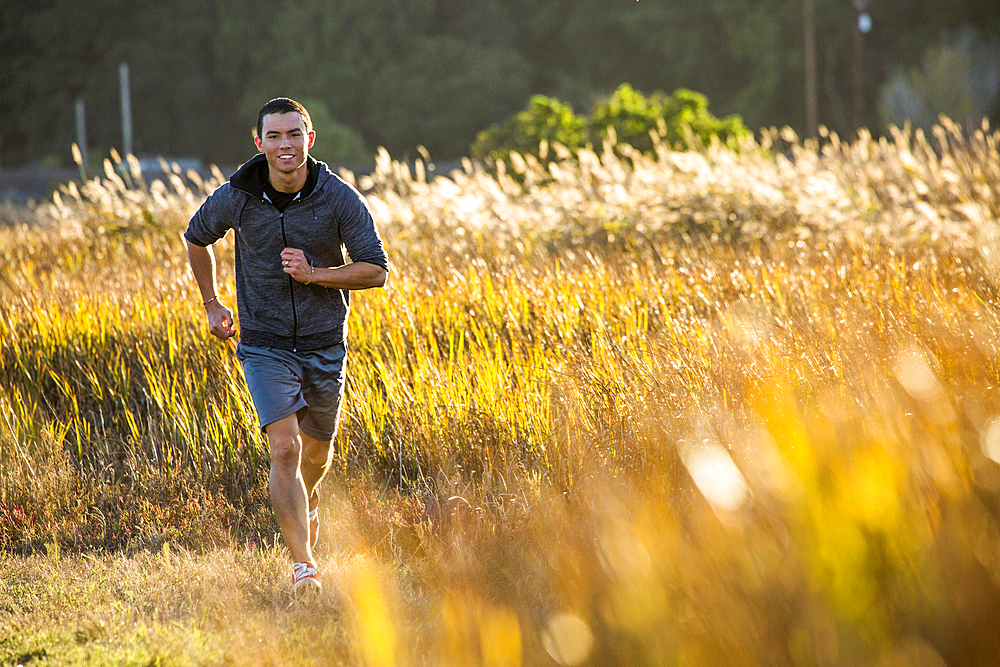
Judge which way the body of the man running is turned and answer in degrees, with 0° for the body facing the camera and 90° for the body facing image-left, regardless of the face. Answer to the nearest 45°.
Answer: approximately 0°

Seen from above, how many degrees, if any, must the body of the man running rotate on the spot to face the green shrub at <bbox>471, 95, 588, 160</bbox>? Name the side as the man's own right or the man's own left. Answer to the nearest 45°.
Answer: approximately 180°

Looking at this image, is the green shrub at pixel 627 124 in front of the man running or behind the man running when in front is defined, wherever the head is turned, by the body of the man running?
behind
